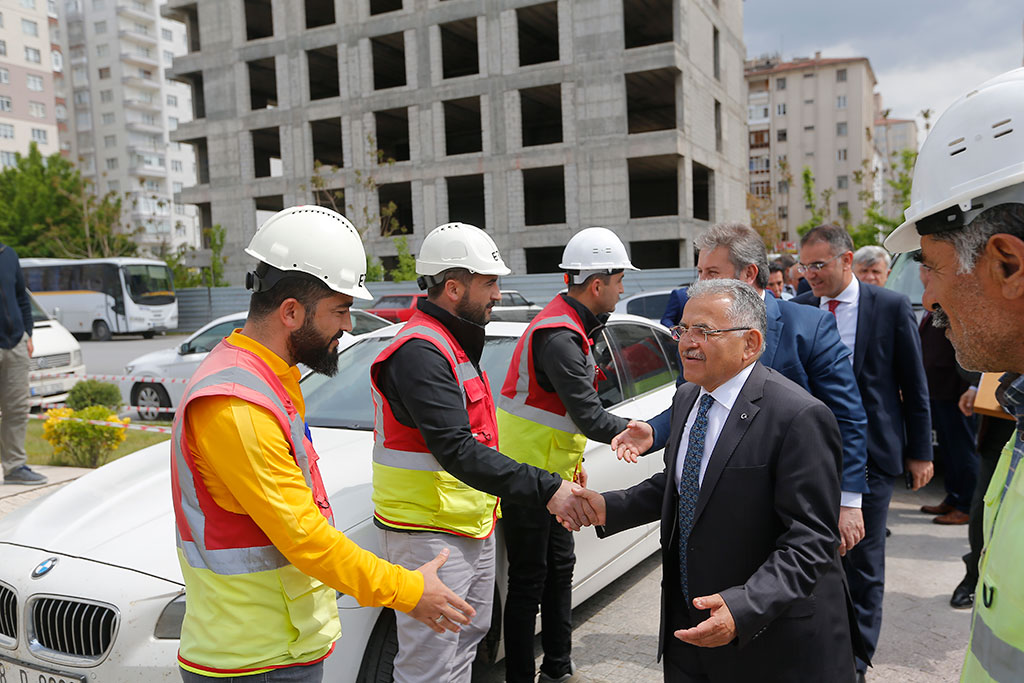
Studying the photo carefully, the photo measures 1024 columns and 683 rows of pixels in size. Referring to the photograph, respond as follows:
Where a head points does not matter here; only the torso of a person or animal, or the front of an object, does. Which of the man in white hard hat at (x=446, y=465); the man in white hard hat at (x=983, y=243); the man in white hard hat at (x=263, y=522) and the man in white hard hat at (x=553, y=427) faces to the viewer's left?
the man in white hard hat at (x=983, y=243)

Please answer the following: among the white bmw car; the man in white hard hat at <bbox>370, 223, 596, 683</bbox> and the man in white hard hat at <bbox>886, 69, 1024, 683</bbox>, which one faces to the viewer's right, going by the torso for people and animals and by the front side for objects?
the man in white hard hat at <bbox>370, 223, 596, 683</bbox>

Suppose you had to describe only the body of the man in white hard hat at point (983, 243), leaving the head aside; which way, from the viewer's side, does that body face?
to the viewer's left

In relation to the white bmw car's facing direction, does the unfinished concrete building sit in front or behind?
behind

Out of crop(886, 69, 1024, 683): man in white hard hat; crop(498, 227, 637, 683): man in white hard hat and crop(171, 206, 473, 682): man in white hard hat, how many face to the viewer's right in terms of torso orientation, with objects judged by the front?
2

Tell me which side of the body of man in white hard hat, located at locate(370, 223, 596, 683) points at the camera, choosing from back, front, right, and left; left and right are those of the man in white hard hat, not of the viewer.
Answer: right

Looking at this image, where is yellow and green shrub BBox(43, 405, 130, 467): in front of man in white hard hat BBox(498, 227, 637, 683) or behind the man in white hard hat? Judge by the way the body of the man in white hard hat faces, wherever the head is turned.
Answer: behind

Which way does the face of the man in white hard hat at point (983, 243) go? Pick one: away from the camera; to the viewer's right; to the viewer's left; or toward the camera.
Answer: to the viewer's left

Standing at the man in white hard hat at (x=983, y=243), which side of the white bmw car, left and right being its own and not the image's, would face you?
left

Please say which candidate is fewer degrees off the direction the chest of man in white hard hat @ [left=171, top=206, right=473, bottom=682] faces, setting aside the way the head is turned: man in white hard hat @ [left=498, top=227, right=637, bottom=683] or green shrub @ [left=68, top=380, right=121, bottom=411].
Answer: the man in white hard hat

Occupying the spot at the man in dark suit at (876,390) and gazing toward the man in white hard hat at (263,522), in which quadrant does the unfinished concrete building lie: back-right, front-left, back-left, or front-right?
back-right

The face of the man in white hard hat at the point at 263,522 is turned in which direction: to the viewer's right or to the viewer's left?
to the viewer's right

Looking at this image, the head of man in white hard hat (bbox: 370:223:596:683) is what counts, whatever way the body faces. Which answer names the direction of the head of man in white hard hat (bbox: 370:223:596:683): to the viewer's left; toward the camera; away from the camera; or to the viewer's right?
to the viewer's right
